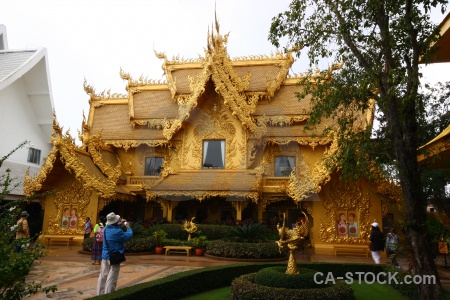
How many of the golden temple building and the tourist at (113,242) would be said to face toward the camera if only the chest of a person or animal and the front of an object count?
1

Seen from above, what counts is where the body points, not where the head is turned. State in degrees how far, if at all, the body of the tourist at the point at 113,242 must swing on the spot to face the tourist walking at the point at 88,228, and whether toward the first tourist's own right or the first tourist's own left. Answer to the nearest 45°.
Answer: approximately 45° to the first tourist's own left

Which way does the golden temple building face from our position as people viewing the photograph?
facing the viewer

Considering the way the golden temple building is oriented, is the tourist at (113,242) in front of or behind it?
in front

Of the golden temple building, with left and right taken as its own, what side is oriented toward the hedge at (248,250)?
front

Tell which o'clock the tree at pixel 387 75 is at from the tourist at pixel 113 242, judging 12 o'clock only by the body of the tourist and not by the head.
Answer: The tree is roughly at 2 o'clock from the tourist.

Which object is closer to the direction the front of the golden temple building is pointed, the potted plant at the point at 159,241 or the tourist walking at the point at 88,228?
the potted plant

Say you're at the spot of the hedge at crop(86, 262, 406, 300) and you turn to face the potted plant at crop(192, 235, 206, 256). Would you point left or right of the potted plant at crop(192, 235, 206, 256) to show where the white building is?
left

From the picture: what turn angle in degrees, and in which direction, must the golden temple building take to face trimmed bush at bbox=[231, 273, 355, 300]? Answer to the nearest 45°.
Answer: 0° — it already faces it

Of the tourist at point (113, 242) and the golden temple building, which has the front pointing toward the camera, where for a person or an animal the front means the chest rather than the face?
the golden temple building

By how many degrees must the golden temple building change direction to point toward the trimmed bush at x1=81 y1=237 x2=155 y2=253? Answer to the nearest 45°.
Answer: approximately 45° to its right

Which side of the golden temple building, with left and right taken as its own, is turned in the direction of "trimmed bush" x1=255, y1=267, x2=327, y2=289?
front

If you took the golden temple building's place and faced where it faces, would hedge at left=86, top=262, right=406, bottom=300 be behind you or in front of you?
in front

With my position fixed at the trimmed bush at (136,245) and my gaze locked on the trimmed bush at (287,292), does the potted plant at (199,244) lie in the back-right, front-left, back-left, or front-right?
front-left

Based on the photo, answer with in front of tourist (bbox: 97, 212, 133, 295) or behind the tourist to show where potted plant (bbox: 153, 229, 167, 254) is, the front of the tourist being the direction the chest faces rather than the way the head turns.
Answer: in front

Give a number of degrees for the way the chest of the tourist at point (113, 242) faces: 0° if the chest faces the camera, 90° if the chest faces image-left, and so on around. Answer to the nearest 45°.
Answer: approximately 225°
